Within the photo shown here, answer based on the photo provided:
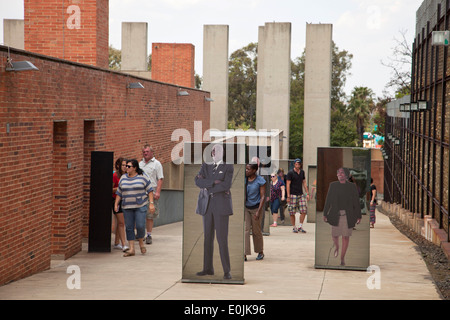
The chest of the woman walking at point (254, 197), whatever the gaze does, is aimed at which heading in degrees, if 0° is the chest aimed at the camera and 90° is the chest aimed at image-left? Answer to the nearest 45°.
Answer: approximately 45°

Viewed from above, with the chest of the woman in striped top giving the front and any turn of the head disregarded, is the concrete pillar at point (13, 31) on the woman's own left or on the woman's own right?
on the woman's own right

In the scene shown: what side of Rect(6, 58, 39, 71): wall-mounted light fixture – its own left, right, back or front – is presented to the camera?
right

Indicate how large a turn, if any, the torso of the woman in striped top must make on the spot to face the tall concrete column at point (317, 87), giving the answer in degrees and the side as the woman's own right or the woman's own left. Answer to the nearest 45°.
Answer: approximately 135° to the woman's own right

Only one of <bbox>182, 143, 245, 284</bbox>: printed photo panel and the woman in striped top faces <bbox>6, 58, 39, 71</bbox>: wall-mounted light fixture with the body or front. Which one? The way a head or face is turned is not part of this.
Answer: the woman in striped top

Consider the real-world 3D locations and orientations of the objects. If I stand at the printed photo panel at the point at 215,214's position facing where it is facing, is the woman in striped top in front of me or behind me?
behind

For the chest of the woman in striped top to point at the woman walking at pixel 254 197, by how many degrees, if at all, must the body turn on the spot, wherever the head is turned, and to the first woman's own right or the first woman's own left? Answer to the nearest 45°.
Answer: approximately 135° to the first woman's own left

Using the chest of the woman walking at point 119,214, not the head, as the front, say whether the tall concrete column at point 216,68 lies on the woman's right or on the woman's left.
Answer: on the woman's left

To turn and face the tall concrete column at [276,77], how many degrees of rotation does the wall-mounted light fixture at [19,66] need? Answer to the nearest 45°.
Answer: approximately 45° to its left

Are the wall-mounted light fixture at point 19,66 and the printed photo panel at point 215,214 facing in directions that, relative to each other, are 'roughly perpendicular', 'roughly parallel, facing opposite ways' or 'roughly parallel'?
roughly perpendicular

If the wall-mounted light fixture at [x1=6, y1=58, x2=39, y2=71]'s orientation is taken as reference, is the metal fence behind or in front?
in front
